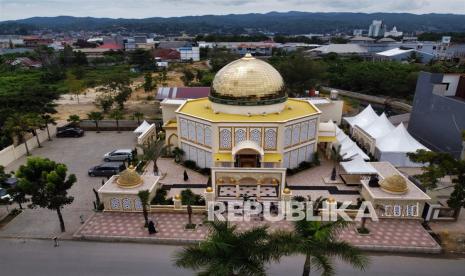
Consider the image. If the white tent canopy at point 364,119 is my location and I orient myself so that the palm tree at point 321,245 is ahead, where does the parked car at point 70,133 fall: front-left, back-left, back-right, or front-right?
front-right

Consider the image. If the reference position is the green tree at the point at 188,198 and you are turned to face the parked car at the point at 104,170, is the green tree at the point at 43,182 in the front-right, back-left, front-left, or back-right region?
front-left

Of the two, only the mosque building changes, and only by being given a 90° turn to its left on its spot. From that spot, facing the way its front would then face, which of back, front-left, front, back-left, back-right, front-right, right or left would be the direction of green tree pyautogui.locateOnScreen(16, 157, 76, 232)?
back-right

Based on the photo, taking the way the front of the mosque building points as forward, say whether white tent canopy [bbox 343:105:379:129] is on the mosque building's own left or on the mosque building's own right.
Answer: on the mosque building's own left

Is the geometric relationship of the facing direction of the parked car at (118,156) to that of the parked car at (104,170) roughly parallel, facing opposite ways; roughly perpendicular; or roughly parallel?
roughly parallel

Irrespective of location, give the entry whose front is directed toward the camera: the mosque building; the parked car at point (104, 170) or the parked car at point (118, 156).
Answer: the mosque building

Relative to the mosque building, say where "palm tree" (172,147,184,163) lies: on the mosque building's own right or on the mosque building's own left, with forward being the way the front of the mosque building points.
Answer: on the mosque building's own right

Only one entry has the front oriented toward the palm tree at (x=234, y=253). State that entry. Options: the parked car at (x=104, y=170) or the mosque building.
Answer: the mosque building

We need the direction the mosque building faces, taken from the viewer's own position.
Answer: facing the viewer

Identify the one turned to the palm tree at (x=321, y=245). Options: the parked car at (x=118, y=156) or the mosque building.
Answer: the mosque building
